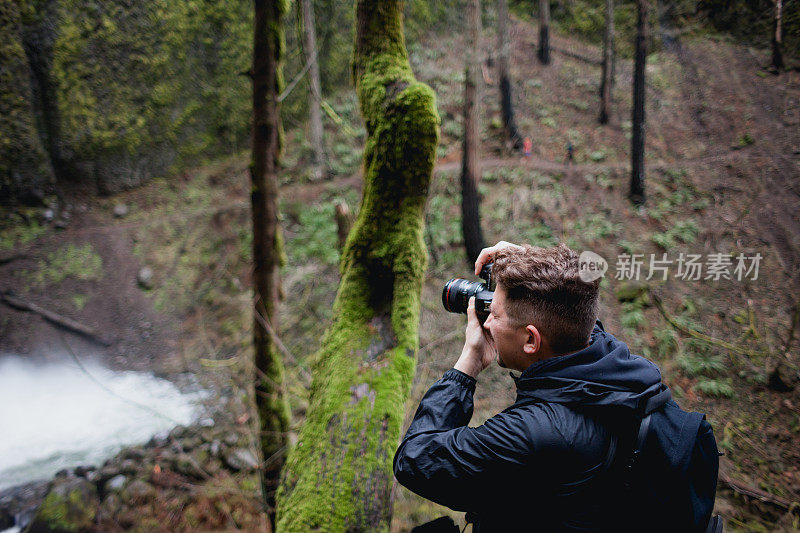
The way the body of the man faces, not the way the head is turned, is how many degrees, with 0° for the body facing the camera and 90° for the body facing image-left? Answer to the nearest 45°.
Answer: approximately 90°

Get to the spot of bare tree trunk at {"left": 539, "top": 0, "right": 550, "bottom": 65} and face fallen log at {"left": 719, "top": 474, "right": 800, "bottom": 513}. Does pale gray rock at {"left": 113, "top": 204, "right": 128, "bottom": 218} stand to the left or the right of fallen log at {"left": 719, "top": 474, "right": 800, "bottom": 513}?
right

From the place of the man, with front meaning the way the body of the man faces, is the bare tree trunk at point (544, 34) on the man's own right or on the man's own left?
on the man's own right

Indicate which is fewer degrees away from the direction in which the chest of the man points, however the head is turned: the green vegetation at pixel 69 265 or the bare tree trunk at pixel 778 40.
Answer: the green vegetation

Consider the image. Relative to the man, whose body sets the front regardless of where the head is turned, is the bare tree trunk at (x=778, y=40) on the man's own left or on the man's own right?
on the man's own right

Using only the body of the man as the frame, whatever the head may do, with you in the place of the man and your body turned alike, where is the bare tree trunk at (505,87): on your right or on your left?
on your right

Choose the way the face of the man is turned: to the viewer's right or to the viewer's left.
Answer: to the viewer's left
